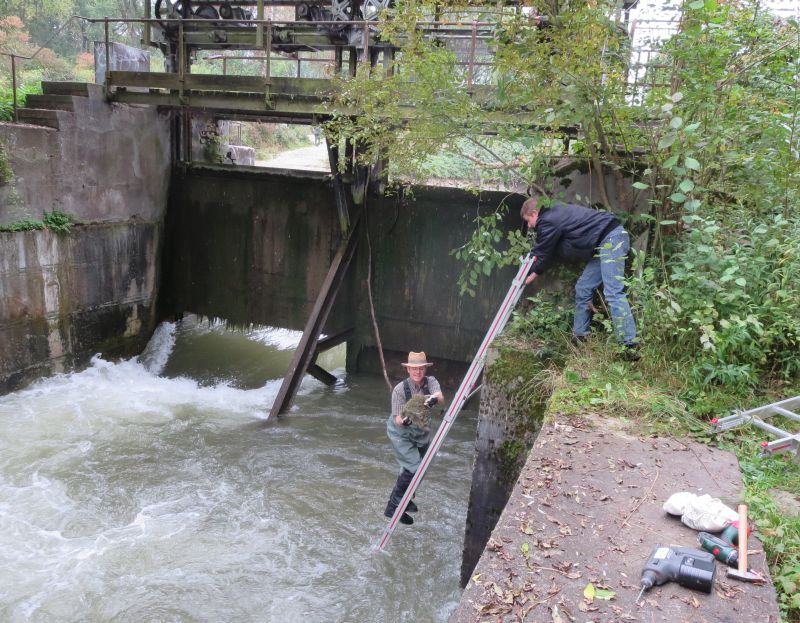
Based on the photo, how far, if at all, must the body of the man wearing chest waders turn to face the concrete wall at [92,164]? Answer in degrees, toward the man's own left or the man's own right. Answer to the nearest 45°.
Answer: approximately 135° to the man's own right

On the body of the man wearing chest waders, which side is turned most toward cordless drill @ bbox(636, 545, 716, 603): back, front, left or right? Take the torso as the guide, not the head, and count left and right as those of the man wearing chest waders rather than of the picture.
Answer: front

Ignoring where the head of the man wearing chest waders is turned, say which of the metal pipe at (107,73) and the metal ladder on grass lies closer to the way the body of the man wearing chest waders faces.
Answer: the metal ladder on grass

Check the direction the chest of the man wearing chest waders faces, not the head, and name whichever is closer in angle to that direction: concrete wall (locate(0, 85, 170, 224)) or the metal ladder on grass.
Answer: the metal ladder on grass

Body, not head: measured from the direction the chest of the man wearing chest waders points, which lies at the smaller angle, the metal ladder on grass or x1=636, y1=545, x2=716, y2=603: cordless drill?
the cordless drill

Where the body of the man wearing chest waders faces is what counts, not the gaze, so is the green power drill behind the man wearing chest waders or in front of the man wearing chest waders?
in front

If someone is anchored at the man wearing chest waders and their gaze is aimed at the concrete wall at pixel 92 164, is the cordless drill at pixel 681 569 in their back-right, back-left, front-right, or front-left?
back-left

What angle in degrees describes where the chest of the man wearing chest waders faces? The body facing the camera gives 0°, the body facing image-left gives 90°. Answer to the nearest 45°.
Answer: approximately 0°

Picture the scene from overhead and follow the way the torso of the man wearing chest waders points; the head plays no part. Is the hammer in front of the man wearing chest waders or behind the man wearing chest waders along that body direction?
in front

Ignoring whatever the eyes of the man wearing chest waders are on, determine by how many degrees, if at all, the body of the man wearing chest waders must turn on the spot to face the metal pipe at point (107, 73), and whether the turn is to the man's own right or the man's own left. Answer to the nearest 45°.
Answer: approximately 135° to the man's own right
